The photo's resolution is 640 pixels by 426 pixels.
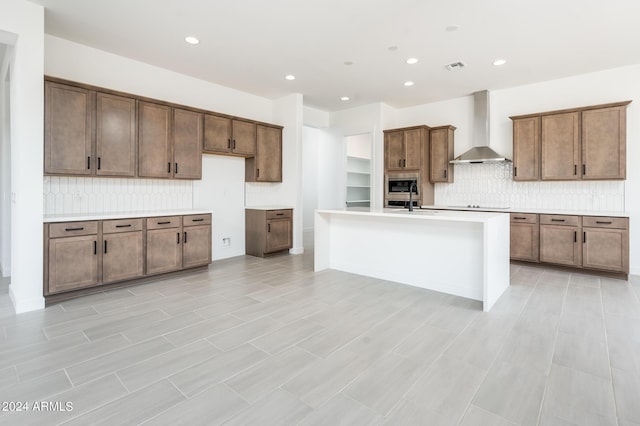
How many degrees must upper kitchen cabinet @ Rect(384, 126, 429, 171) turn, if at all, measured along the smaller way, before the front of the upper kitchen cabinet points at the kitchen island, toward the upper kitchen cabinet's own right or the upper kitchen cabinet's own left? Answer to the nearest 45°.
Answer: approximately 45° to the upper kitchen cabinet's own left

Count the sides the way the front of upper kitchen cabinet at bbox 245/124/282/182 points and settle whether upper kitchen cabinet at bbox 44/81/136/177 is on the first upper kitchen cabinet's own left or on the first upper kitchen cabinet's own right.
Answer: on the first upper kitchen cabinet's own right

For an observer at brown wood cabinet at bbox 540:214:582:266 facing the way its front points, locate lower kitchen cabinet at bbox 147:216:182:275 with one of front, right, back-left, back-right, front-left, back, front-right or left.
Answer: front-right

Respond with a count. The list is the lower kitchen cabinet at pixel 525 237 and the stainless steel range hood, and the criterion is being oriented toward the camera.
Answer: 2

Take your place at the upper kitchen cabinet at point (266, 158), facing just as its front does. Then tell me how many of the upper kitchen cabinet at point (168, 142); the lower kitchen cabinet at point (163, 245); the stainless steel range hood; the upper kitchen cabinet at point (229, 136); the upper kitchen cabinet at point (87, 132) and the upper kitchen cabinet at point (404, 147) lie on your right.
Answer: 4

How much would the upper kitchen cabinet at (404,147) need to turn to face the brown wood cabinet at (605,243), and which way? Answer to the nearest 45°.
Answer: approximately 90° to its left

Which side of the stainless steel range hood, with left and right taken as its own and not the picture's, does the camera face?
front

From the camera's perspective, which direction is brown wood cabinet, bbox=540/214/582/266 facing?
toward the camera

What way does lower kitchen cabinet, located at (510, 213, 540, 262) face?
toward the camera

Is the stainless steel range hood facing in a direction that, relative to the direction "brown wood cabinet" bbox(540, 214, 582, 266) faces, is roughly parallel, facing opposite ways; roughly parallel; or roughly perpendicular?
roughly parallel

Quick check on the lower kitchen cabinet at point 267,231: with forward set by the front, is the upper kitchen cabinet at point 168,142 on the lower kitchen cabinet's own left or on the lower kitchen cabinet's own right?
on the lower kitchen cabinet's own right

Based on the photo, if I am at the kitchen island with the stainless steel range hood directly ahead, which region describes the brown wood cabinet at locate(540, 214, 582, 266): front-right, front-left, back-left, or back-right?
front-right

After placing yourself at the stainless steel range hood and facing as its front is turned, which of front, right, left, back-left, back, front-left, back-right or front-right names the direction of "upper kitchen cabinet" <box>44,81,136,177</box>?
front-right

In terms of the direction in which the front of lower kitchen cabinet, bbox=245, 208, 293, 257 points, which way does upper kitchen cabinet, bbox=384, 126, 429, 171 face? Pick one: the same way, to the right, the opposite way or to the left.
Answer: to the right

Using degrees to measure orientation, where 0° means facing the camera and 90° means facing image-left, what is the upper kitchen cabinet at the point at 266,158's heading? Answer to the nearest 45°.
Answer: approximately 315°

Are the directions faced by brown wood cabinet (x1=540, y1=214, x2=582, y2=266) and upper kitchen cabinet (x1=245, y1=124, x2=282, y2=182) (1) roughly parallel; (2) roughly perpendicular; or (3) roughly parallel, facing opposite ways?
roughly perpendicular

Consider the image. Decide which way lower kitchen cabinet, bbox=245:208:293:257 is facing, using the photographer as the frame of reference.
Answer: facing the viewer and to the right of the viewer

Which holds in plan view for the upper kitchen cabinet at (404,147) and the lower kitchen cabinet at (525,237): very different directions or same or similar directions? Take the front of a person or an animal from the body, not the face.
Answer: same or similar directions
